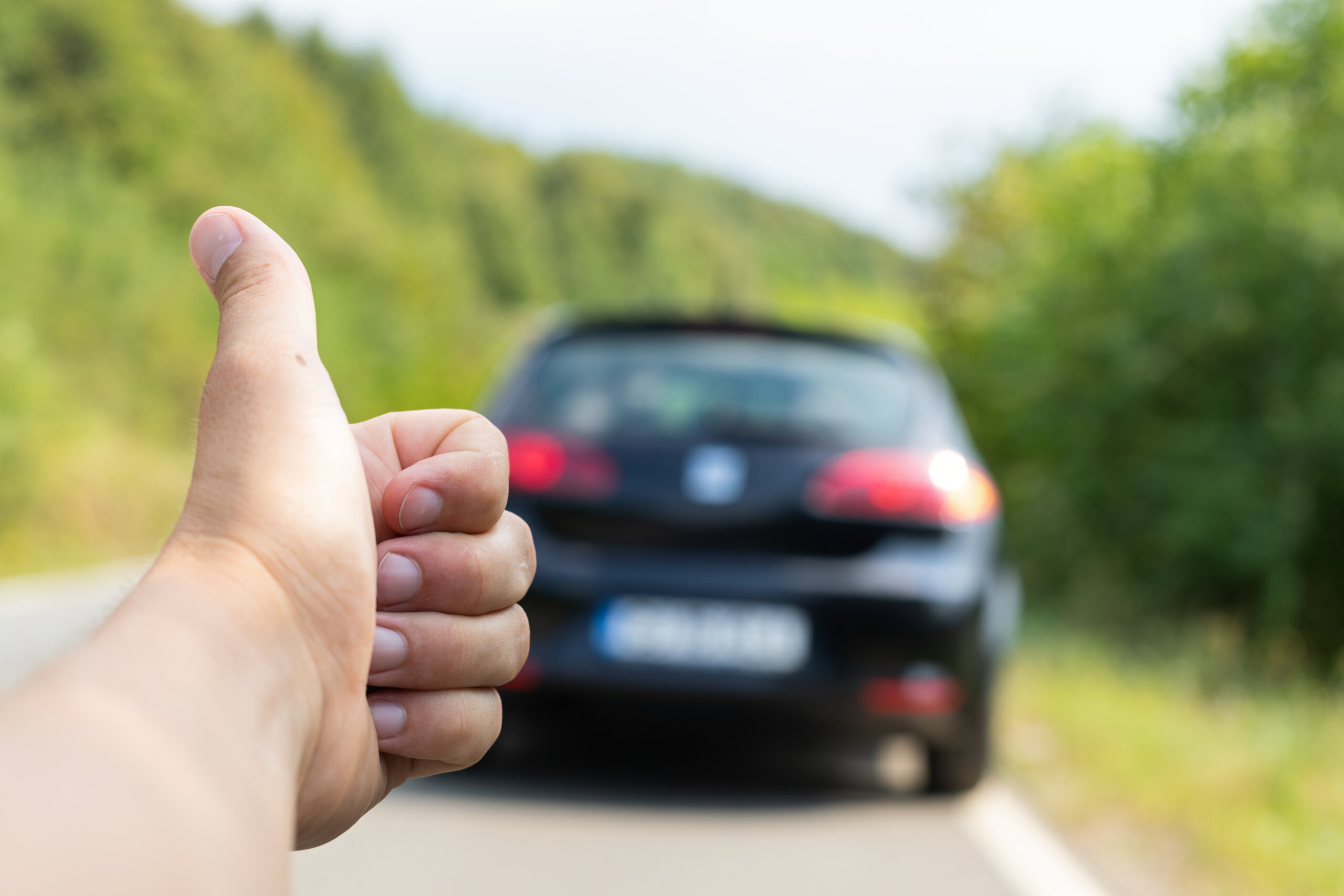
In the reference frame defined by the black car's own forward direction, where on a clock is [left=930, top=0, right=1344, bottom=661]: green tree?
The green tree is roughly at 1 o'clock from the black car.

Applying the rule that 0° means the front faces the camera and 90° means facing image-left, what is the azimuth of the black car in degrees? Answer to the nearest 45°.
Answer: approximately 180°
